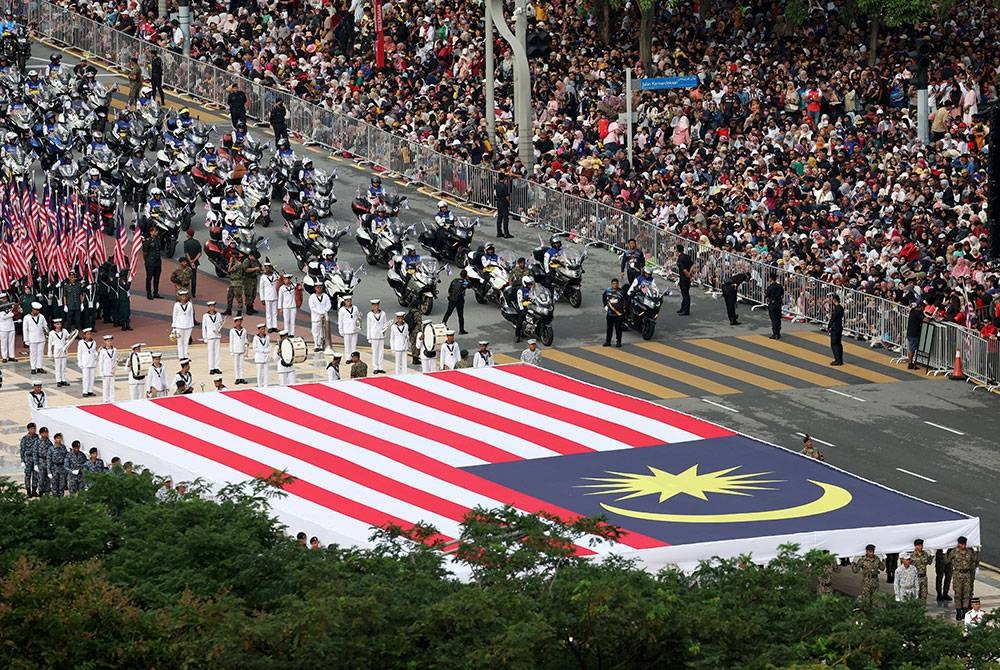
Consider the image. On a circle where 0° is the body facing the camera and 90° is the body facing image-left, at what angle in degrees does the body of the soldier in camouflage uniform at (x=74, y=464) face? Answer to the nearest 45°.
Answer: approximately 315°

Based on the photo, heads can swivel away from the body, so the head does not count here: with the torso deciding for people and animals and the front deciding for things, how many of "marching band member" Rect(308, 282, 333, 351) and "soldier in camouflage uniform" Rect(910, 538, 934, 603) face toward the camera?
2

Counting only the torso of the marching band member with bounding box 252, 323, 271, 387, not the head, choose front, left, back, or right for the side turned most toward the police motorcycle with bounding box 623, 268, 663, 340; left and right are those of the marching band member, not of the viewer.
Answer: left

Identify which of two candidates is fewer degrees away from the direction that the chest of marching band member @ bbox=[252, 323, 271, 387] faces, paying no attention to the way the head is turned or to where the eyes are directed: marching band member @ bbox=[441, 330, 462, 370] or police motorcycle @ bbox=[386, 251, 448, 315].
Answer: the marching band member

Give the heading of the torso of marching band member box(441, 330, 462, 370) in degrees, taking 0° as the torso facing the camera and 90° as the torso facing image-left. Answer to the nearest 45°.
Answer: approximately 0°

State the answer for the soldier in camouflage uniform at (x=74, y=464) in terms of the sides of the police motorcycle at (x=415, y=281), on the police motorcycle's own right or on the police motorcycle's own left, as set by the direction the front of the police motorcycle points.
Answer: on the police motorcycle's own right

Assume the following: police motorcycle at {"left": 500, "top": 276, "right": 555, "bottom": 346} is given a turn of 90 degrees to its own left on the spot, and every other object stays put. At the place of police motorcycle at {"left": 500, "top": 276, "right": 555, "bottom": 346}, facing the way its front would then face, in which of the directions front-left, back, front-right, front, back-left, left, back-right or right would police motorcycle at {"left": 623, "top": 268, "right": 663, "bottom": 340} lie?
front-right

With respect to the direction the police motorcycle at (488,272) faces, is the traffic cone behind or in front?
in front
